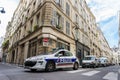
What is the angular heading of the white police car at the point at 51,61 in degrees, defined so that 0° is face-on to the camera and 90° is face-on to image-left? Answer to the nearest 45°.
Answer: approximately 45°
